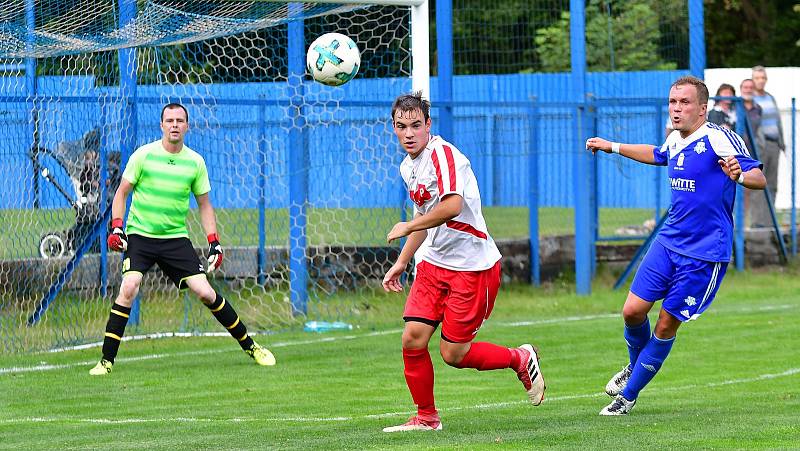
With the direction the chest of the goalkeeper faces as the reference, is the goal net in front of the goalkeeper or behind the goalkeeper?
behind

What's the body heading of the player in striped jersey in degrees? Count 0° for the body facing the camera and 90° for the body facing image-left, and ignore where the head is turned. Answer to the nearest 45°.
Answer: approximately 45°

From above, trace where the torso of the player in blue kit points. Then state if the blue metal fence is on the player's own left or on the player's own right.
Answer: on the player's own right

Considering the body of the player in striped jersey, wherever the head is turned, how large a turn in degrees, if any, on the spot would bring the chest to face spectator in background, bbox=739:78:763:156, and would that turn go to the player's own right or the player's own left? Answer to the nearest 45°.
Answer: approximately 135° to the player's own right

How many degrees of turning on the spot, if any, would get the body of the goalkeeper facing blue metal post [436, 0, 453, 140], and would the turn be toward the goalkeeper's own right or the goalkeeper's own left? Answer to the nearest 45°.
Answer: approximately 135° to the goalkeeper's own left

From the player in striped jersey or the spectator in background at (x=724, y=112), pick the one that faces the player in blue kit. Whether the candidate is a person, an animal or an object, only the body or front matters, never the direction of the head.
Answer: the spectator in background
